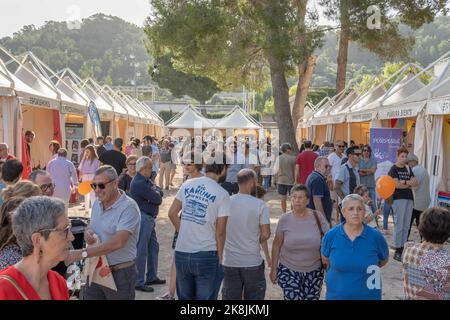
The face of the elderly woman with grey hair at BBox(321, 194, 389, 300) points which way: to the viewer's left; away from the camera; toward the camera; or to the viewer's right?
toward the camera

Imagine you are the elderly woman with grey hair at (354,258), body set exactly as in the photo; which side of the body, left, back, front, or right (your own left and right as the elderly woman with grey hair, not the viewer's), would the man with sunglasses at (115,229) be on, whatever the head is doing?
right

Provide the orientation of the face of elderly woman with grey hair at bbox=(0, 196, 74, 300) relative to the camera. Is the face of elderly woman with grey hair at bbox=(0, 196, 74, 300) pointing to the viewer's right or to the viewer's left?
to the viewer's right

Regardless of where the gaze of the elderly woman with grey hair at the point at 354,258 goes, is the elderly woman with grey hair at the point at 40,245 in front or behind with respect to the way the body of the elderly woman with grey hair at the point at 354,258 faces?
in front

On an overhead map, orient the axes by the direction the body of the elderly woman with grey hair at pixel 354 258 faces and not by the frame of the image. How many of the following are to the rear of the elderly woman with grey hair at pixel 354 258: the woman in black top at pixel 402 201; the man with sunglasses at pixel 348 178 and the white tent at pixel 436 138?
3

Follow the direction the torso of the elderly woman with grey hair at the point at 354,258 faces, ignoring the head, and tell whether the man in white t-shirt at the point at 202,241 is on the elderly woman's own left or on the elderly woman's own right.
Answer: on the elderly woman's own right

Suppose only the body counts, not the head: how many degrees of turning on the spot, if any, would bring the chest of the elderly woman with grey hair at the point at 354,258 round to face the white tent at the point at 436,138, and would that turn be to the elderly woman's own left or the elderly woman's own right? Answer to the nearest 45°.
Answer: approximately 180°

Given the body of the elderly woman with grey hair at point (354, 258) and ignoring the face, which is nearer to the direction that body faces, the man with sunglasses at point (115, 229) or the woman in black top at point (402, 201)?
the man with sunglasses

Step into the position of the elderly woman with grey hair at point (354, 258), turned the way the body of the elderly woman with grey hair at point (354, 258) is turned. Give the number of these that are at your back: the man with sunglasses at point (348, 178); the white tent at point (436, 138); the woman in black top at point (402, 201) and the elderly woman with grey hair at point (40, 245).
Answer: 3

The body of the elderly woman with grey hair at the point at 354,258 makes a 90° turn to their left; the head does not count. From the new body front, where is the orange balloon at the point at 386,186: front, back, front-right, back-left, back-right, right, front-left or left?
left

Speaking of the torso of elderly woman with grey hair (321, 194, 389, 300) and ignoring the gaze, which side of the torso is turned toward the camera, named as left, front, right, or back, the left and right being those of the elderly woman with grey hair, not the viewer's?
front

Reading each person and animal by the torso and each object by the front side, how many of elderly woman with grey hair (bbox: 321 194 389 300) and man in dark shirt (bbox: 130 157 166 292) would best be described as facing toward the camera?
1
